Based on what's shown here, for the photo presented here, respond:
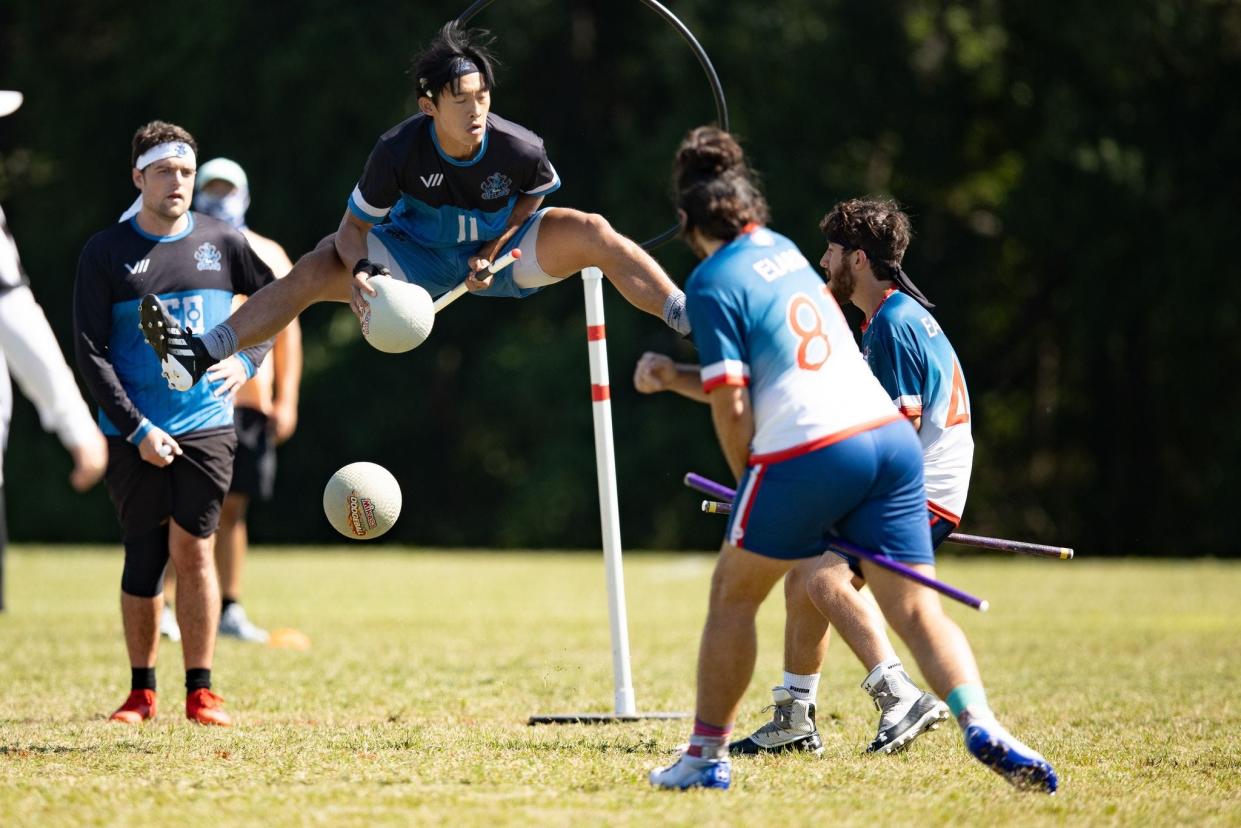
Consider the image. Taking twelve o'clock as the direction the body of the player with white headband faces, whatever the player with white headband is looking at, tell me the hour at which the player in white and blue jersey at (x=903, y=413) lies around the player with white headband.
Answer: The player in white and blue jersey is roughly at 10 o'clock from the player with white headband.

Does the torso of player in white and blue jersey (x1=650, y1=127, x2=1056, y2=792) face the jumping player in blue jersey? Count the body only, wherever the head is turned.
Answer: yes

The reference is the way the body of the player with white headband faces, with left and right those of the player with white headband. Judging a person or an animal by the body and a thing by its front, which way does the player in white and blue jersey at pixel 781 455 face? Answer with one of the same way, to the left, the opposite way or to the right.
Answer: the opposite way

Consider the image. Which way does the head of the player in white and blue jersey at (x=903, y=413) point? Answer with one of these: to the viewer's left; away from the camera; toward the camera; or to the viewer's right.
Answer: to the viewer's left

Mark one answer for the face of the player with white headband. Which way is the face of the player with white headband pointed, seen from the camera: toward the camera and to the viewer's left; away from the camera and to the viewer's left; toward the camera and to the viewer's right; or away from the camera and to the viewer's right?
toward the camera and to the viewer's right

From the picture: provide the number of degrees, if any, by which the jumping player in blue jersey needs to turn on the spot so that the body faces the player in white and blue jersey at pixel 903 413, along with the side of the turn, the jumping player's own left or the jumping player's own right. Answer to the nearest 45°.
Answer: approximately 90° to the jumping player's own left

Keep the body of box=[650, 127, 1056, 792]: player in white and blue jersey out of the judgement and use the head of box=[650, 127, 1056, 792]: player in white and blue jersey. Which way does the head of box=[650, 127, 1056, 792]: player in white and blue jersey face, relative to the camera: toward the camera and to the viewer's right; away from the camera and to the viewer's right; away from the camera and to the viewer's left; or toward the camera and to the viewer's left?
away from the camera and to the viewer's left

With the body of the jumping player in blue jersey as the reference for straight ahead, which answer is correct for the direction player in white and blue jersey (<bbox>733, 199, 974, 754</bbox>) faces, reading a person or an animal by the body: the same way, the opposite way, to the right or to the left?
to the right

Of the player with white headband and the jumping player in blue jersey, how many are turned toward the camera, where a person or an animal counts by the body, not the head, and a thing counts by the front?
2

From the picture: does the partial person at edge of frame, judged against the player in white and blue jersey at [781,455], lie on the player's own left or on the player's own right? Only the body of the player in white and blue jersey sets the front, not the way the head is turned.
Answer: on the player's own left

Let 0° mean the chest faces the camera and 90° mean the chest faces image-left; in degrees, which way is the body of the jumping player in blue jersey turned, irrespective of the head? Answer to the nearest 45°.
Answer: approximately 0°

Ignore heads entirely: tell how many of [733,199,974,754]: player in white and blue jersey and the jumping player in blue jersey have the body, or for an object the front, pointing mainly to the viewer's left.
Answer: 1
